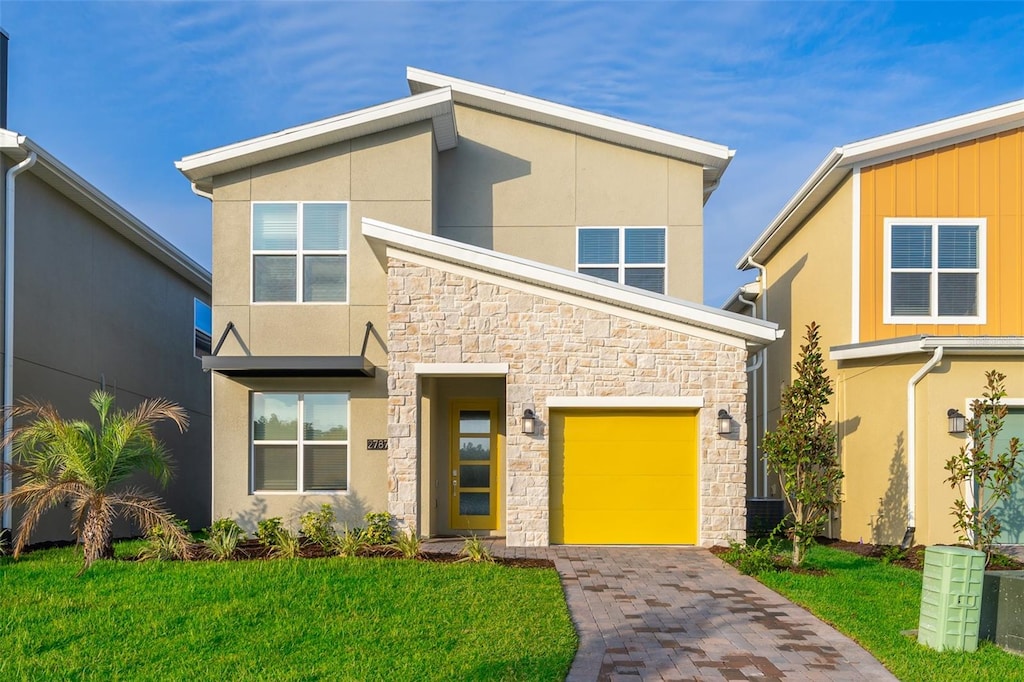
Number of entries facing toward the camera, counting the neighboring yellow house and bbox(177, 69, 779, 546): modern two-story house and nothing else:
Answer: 2

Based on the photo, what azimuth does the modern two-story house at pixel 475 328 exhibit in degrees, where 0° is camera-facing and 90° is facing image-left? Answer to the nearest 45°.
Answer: approximately 0°

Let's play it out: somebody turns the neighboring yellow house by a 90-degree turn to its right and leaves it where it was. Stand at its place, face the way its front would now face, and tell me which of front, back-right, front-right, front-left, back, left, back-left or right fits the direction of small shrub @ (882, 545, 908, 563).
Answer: left

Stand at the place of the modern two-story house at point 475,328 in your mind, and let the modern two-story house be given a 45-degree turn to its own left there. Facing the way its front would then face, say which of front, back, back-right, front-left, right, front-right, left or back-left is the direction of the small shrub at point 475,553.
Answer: front-right

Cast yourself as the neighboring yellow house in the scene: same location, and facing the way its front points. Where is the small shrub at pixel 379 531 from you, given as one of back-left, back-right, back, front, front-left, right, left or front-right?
front-right

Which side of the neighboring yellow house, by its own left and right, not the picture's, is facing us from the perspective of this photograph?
front

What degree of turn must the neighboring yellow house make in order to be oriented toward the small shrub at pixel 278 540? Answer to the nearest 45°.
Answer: approximately 45° to its right

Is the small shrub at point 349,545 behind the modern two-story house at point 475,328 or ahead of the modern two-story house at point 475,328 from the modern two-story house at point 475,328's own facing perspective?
ahead
